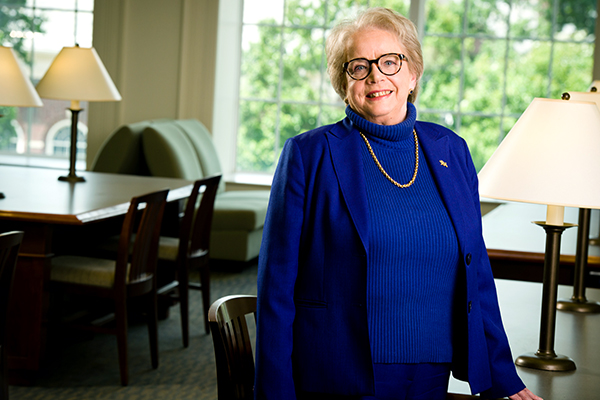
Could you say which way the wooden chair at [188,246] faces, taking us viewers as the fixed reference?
facing away from the viewer and to the left of the viewer

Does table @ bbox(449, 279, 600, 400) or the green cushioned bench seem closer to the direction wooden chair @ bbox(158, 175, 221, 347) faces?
the green cushioned bench

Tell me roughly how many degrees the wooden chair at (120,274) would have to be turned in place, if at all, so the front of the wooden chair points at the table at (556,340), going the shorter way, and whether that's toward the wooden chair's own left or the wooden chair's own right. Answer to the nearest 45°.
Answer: approximately 180°

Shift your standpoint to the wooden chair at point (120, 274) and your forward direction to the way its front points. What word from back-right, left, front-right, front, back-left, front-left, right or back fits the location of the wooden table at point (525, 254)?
back

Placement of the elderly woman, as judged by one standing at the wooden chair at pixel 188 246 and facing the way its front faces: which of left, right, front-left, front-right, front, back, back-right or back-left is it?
back-left

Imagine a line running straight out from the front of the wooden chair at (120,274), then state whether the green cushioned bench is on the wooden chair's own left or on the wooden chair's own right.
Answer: on the wooden chair's own right

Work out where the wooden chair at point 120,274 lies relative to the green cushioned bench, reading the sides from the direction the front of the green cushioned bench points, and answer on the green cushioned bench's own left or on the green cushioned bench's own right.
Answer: on the green cushioned bench's own right

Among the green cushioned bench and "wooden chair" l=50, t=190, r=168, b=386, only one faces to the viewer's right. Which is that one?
the green cushioned bench

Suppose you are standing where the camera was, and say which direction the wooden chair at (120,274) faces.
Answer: facing away from the viewer and to the left of the viewer
